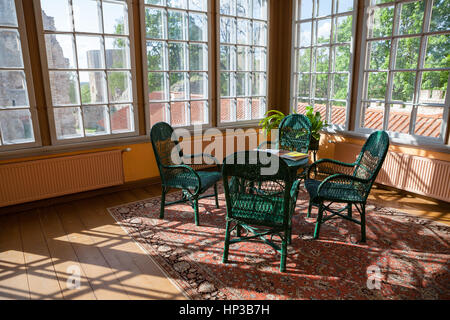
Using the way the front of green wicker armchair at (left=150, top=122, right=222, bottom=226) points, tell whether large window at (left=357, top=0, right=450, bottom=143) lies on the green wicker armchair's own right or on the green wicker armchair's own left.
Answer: on the green wicker armchair's own left

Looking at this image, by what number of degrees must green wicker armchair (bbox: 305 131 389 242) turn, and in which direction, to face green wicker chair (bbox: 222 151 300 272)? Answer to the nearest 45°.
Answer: approximately 45° to its left

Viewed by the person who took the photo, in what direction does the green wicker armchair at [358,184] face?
facing to the left of the viewer

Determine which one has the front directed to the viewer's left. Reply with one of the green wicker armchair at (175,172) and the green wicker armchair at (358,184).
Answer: the green wicker armchair at (358,184)

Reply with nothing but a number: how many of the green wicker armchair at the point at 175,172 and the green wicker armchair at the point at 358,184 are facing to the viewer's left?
1

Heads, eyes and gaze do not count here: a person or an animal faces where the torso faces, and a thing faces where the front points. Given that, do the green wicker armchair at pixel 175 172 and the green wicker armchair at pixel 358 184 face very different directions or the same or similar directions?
very different directions

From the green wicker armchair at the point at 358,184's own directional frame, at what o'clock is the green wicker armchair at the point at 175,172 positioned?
the green wicker armchair at the point at 175,172 is roughly at 12 o'clock from the green wicker armchair at the point at 358,184.

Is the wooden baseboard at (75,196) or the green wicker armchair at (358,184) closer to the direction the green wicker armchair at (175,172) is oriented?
the green wicker armchair

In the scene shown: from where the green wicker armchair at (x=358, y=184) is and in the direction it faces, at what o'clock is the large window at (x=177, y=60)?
The large window is roughly at 1 o'clock from the green wicker armchair.

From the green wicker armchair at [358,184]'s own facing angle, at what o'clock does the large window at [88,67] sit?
The large window is roughly at 12 o'clock from the green wicker armchair.

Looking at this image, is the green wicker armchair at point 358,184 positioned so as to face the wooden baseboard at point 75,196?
yes
